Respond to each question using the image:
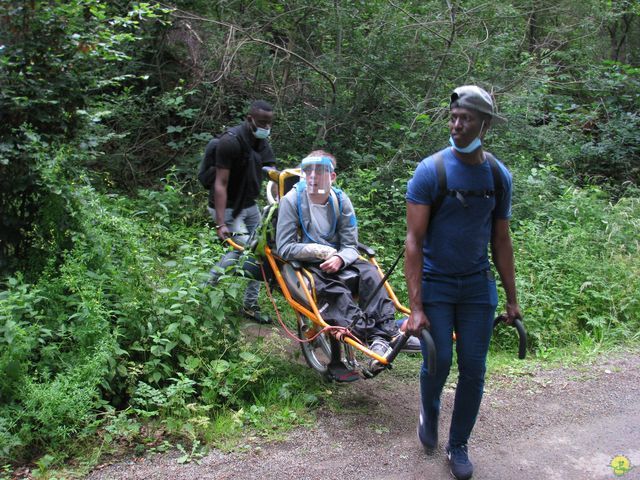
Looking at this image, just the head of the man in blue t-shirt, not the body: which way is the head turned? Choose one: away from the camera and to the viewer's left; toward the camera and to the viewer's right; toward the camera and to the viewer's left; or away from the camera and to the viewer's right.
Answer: toward the camera and to the viewer's left

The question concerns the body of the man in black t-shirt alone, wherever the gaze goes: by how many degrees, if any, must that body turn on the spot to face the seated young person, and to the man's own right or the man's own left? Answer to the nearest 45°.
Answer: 0° — they already face them

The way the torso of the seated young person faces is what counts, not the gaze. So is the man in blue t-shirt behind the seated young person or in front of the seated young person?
in front

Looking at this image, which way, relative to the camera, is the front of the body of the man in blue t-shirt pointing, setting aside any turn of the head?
toward the camera

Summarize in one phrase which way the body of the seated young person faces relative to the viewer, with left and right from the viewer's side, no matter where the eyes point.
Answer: facing the viewer and to the right of the viewer

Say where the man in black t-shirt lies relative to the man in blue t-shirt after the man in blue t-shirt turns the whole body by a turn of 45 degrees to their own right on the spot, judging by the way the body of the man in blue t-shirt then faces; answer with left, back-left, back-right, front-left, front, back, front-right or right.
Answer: right

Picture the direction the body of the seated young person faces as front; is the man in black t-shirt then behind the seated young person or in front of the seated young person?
behind

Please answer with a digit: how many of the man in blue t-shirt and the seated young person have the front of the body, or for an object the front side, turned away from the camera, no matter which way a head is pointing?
0

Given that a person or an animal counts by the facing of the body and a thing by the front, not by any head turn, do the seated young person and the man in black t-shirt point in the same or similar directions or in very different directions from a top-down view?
same or similar directions
